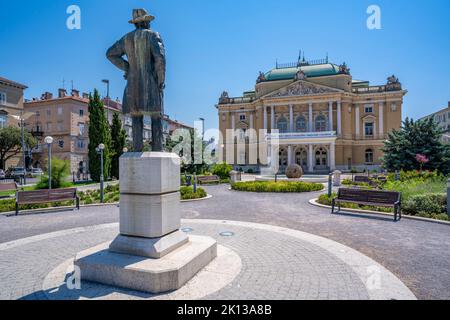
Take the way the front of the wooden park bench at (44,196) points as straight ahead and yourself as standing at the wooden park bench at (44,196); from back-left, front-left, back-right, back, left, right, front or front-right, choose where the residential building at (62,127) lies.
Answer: back

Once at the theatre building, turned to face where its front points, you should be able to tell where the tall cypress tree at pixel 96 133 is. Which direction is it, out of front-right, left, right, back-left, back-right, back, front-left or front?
front-right

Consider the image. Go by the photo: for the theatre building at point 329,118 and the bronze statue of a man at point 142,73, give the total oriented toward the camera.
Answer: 1

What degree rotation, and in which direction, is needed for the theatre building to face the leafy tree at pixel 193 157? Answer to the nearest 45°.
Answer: approximately 45° to its right

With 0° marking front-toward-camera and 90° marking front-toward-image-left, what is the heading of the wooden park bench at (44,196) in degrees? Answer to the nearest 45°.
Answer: approximately 0°

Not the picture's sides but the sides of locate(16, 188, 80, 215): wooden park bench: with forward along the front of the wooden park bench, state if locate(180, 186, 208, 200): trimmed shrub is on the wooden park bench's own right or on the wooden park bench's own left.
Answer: on the wooden park bench's own left

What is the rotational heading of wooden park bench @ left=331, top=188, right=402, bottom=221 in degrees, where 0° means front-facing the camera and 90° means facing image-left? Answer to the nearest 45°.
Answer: approximately 45°

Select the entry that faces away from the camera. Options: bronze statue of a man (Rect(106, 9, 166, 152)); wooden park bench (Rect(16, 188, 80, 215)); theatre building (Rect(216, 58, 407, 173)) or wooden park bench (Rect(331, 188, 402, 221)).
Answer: the bronze statue of a man

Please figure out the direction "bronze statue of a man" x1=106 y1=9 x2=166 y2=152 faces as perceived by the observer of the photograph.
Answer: facing away from the viewer

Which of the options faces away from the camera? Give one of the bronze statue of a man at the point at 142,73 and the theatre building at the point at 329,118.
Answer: the bronze statue of a man

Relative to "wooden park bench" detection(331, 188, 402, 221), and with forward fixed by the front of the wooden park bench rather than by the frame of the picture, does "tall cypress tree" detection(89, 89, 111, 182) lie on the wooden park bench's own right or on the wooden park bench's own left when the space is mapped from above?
on the wooden park bench's own right
